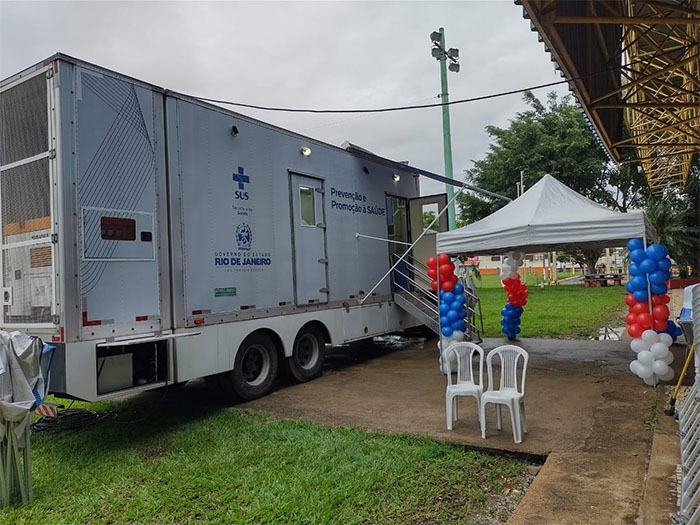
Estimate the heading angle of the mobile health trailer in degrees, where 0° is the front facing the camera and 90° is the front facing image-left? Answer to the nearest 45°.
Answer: approximately 225°

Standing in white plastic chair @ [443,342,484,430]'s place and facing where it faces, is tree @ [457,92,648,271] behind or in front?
behind

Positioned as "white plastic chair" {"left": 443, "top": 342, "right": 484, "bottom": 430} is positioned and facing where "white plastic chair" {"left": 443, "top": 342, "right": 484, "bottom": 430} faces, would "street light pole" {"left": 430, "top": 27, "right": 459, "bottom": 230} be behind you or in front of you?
behind

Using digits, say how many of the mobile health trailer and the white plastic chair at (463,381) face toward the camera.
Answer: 1

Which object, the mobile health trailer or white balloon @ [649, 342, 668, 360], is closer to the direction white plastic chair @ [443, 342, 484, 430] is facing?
the mobile health trailer

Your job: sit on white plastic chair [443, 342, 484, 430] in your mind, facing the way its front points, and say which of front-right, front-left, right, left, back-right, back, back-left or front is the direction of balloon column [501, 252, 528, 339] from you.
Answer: back

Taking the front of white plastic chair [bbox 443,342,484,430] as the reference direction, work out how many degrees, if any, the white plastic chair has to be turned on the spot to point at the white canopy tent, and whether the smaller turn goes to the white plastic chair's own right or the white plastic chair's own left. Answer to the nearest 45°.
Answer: approximately 135° to the white plastic chair's own left

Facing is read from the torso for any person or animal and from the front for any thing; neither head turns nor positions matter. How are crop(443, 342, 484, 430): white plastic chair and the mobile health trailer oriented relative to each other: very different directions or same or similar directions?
very different directions

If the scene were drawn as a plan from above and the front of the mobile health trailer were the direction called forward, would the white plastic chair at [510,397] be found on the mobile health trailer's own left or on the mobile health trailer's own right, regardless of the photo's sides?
on the mobile health trailer's own right

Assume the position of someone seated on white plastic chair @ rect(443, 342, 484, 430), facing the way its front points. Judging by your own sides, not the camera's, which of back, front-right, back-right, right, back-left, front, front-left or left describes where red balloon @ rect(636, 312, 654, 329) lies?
back-left

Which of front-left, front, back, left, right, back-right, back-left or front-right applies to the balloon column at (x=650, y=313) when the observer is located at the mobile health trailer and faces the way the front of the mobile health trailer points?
front-right

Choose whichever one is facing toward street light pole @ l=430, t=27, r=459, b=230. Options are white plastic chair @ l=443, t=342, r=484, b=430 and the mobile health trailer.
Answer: the mobile health trailer

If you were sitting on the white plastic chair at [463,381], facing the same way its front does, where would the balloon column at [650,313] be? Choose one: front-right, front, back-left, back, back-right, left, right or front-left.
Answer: back-left
